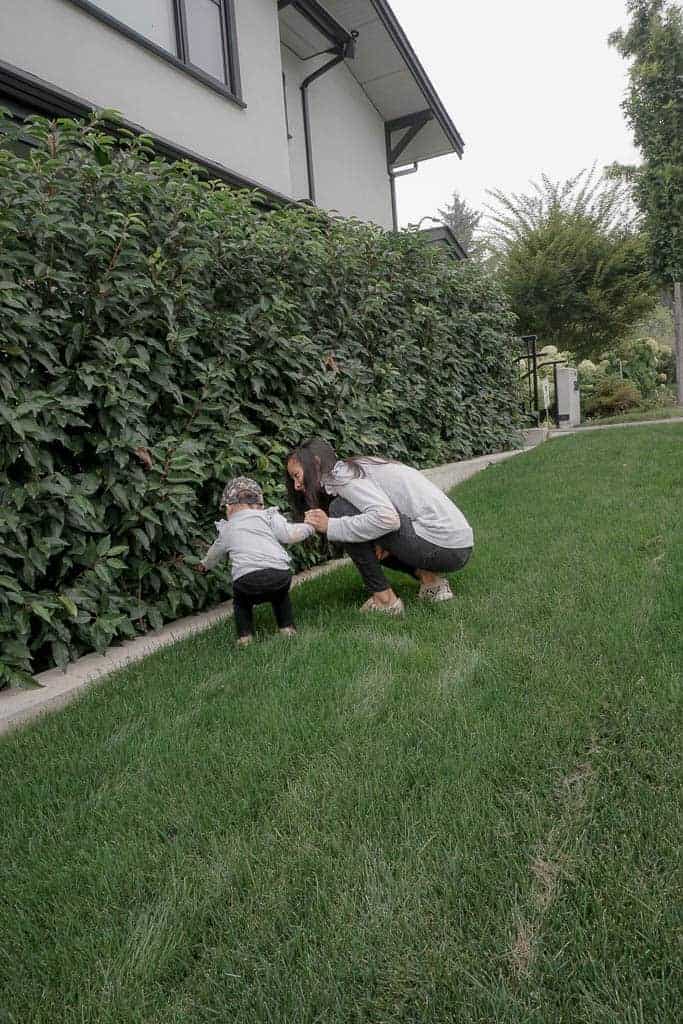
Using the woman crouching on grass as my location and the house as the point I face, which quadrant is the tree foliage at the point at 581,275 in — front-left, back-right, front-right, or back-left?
front-right

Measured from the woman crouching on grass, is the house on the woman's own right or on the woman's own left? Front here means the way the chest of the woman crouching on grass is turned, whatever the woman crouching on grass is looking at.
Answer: on the woman's own right

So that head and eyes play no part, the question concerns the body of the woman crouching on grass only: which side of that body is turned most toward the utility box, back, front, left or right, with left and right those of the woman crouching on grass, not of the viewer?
right

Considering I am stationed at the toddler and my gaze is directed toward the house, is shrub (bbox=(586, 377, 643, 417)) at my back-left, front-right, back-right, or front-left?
front-right

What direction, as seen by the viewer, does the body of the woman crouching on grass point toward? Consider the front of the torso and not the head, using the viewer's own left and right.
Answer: facing to the left of the viewer

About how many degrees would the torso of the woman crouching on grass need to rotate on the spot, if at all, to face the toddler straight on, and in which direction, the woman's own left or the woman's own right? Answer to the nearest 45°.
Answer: approximately 45° to the woman's own left

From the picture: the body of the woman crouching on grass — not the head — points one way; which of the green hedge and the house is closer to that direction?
the green hedge

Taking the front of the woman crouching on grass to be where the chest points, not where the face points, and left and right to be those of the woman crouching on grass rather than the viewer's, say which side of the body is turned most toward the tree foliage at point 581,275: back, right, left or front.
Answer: right

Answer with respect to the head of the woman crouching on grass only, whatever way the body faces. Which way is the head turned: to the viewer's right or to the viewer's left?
to the viewer's left

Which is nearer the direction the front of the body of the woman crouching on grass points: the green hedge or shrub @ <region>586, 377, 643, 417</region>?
the green hedge

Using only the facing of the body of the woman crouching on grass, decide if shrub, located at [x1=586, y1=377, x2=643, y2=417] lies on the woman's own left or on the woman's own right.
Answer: on the woman's own right

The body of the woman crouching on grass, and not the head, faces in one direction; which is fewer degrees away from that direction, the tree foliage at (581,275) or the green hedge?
the green hedge

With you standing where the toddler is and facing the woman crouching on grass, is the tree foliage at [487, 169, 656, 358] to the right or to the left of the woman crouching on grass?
left
